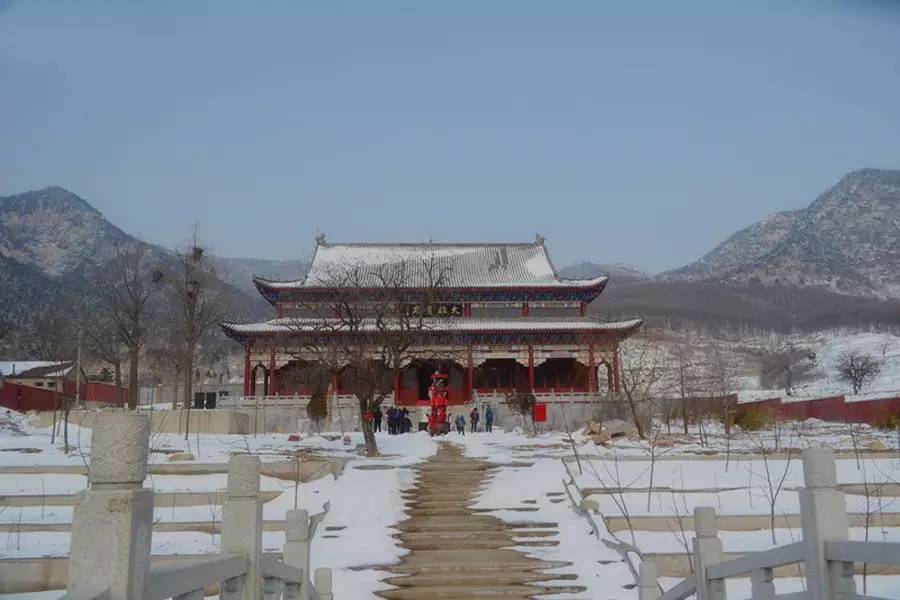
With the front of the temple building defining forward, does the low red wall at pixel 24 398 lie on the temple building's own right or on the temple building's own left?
on the temple building's own right

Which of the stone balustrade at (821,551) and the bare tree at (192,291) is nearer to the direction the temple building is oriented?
the stone balustrade

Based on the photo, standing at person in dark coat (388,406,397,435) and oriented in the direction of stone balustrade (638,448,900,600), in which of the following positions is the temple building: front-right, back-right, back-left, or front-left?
back-left

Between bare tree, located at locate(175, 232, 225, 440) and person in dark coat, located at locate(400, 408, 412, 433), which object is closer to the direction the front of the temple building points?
the person in dark coat

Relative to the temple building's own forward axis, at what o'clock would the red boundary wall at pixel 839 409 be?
The red boundary wall is roughly at 9 o'clock from the temple building.

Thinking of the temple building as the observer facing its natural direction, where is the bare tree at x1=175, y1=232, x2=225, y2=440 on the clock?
The bare tree is roughly at 2 o'clock from the temple building.

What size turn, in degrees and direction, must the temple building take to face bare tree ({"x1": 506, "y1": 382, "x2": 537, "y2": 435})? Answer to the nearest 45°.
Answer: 0° — it already faces it

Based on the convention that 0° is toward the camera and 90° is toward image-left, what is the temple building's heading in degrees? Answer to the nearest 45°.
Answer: approximately 0°

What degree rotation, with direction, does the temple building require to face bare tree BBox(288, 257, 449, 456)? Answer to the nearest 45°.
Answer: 0° — it already faces it

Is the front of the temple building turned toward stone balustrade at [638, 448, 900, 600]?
yes
